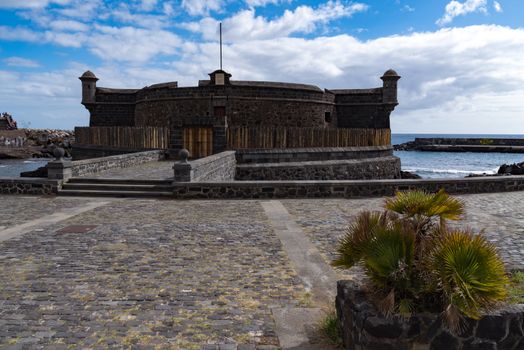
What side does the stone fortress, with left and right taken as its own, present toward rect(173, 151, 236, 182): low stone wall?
front

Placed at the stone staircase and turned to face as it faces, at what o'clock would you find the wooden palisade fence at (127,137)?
The wooden palisade fence is roughly at 6 o'clock from the stone staircase.

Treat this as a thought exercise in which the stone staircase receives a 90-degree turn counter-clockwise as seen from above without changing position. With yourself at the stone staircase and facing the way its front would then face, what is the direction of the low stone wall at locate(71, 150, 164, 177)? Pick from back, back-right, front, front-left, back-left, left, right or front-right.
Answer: left

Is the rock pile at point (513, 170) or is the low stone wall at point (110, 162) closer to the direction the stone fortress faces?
the low stone wall

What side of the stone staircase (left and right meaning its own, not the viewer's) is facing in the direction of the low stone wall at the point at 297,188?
left

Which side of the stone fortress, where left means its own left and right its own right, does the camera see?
front

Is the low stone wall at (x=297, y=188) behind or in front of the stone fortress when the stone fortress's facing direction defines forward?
in front

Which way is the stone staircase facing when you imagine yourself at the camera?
facing the viewer

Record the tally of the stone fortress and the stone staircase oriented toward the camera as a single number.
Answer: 2

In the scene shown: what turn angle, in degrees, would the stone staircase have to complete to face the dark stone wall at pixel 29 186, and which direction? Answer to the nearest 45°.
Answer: approximately 90° to its right

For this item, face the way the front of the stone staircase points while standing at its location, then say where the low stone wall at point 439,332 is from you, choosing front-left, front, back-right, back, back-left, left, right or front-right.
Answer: front
